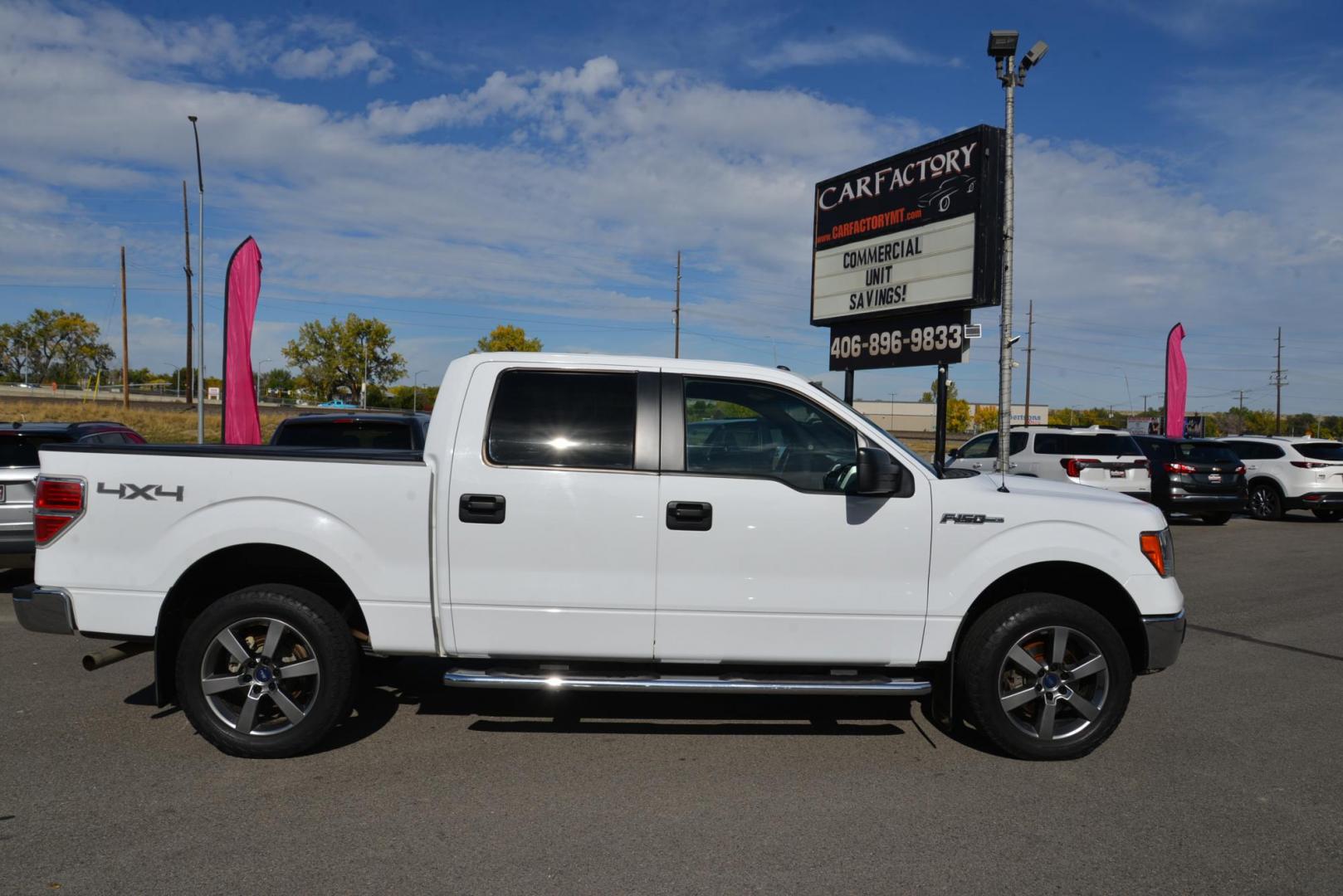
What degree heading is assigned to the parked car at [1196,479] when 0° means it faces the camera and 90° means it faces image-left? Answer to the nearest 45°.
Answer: approximately 135°

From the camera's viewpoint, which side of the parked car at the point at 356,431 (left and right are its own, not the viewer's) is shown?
back

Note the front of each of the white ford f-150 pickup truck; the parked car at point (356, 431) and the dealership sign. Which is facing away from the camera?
the parked car

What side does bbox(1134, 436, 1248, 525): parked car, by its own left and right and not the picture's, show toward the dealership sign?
left

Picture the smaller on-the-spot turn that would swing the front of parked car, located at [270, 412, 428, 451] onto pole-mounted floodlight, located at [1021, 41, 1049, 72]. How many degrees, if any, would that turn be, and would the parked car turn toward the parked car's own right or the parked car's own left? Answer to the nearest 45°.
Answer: approximately 90° to the parked car's own right

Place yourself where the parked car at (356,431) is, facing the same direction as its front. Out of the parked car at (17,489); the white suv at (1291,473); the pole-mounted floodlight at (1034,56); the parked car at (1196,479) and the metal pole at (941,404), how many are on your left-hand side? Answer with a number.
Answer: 1

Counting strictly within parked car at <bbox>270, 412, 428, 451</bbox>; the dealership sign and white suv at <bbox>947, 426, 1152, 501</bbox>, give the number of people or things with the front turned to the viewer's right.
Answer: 0

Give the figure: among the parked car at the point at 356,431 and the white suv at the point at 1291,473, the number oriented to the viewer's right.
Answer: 0

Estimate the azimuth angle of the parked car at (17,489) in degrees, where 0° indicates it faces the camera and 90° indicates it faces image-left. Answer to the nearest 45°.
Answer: approximately 225°

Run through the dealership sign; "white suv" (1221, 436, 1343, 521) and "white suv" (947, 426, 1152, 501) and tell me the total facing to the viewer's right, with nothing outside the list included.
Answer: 0

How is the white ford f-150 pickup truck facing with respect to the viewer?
to the viewer's right

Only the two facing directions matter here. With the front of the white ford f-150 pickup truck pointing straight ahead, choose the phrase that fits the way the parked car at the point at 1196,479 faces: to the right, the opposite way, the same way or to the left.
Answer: to the left

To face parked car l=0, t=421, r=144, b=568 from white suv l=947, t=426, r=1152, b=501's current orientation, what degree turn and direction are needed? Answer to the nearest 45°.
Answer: approximately 90° to its left

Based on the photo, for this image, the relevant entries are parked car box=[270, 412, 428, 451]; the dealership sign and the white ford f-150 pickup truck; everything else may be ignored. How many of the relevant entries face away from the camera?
1

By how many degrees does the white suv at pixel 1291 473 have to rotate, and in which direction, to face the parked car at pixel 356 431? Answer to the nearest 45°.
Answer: approximately 90° to its left

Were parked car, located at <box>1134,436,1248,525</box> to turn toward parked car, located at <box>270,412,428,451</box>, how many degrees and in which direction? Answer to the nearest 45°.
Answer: approximately 90° to its left

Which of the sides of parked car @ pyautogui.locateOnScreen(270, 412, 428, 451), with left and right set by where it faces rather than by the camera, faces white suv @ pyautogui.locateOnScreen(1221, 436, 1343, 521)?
right
